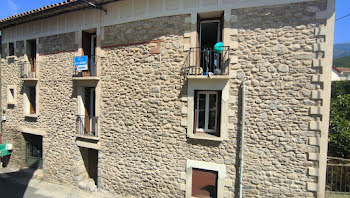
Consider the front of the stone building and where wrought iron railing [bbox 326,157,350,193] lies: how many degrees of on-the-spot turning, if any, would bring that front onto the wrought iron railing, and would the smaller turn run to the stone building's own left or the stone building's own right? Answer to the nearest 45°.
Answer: approximately 135° to the stone building's own left

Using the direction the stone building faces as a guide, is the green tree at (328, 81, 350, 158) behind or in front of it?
behind

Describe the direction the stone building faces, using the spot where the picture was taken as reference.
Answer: facing the viewer and to the left of the viewer
